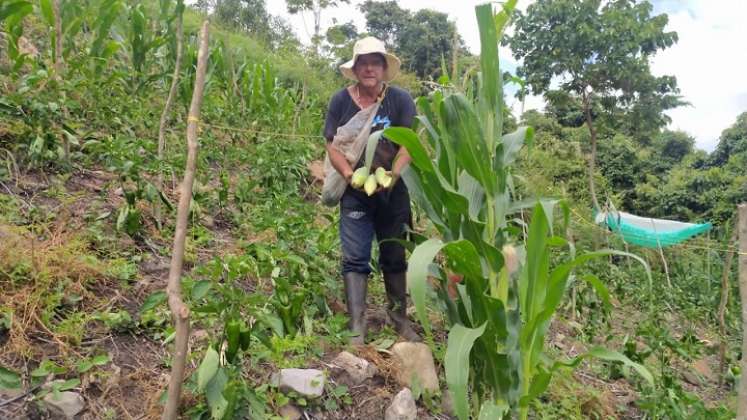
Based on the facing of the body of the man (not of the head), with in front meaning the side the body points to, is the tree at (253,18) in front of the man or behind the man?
behind

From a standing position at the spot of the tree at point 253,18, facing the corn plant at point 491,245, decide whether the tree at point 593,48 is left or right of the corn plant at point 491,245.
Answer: left

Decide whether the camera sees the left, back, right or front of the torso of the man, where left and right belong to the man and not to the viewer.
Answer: front

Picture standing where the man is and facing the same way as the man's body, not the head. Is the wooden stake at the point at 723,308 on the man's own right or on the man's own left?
on the man's own left

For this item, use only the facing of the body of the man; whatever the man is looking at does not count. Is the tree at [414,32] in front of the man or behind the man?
behind

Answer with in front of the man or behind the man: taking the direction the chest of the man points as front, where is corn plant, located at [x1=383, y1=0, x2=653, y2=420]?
in front

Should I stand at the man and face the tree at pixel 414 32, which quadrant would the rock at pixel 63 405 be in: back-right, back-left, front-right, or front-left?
back-left

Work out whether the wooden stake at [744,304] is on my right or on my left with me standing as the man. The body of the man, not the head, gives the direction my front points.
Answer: on my left

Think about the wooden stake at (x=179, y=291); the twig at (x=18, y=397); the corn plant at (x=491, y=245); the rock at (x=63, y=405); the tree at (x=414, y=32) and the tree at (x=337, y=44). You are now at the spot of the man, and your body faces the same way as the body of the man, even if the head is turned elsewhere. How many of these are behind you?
2

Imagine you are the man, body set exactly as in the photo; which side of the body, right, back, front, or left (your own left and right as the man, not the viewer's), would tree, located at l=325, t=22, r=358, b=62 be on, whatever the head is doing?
back

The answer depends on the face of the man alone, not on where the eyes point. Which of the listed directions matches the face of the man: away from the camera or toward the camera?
toward the camera

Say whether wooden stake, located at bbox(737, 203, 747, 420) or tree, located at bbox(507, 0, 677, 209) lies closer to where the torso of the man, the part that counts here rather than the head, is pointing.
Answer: the wooden stake
